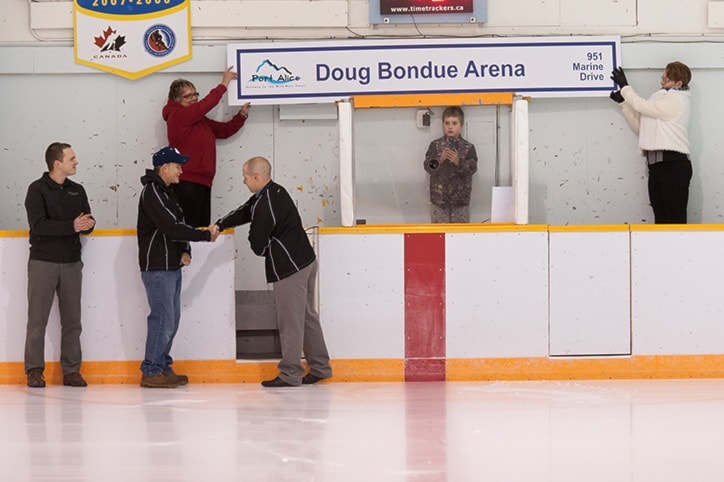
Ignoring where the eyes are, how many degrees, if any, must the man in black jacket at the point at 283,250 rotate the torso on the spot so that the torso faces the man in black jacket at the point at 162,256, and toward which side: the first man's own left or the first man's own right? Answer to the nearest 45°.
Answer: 0° — they already face them

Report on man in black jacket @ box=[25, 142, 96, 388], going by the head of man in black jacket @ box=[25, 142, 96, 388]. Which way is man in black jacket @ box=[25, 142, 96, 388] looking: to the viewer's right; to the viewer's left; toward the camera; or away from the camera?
to the viewer's right

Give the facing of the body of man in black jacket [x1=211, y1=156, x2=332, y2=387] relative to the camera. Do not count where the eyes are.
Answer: to the viewer's left

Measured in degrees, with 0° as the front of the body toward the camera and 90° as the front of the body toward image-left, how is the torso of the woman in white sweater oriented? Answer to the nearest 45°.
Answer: approximately 90°

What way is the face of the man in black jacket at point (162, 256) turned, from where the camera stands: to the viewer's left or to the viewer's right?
to the viewer's right

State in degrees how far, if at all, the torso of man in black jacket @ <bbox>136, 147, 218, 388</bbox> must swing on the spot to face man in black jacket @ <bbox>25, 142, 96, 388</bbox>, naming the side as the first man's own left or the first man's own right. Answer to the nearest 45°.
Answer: approximately 180°

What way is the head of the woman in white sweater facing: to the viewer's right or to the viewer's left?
to the viewer's left

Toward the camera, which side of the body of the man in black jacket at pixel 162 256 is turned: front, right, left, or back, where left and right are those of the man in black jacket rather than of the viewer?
right

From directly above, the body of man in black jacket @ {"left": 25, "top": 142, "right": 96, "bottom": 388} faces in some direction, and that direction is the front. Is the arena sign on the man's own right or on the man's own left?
on the man's own left

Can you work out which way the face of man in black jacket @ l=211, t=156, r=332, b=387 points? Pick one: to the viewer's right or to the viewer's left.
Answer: to the viewer's left

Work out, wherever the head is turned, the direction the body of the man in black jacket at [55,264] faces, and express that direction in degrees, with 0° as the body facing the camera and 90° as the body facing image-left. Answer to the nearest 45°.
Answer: approximately 315°

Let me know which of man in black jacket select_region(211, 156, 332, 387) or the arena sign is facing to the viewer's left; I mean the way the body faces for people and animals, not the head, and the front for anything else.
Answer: the man in black jacket
